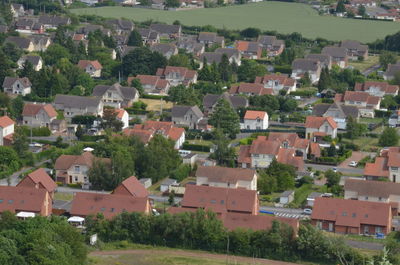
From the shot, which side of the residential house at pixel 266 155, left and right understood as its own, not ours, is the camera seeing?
front

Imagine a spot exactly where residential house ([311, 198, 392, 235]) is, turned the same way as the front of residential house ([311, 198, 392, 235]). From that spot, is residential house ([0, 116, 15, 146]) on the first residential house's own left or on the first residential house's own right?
on the first residential house's own right

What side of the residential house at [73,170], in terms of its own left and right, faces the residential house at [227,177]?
left

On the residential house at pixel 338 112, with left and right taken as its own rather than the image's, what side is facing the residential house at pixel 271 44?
back

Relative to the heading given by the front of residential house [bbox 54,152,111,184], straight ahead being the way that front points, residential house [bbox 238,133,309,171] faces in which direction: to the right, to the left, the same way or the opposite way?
the same way

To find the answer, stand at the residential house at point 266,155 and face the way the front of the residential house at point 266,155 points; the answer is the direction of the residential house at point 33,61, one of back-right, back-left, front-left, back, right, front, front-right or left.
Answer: back-right

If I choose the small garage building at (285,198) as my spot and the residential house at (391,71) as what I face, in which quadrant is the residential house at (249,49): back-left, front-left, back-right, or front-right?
front-left

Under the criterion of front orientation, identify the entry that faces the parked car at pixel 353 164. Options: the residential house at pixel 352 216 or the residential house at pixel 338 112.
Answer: the residential house at pixel 338 112

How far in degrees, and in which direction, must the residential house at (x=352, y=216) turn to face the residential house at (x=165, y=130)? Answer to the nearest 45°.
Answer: approximately 135° to its right

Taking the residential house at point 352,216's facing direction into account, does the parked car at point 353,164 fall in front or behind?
behind

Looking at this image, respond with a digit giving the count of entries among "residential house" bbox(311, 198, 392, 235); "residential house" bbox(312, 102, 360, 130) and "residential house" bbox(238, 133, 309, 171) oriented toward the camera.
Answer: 3

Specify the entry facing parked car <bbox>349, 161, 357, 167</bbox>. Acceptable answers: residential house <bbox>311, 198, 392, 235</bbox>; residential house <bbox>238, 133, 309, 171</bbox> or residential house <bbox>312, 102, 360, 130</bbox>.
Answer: residential house <bbox>312, 102, 360, 130</bbox>

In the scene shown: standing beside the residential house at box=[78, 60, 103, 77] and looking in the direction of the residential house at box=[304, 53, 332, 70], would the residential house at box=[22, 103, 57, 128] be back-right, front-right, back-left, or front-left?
back-right

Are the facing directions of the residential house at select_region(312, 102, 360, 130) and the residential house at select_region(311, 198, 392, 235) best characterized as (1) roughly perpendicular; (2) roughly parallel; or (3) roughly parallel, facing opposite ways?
roughly parallel

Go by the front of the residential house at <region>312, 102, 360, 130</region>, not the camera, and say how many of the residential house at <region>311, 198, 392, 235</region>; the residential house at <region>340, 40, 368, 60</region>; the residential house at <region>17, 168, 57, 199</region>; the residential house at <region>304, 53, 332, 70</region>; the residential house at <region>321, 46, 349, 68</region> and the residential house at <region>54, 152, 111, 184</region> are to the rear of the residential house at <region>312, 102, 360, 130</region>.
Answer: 3

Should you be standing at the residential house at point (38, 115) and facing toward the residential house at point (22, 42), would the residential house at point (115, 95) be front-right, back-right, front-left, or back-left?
front-right

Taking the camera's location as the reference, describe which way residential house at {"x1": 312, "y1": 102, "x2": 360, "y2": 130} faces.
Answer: facing the viewer

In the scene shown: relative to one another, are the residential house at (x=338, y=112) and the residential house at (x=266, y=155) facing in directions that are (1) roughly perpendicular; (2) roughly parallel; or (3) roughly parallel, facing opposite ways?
roughly parallel

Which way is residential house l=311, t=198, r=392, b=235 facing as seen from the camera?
toward the camera
